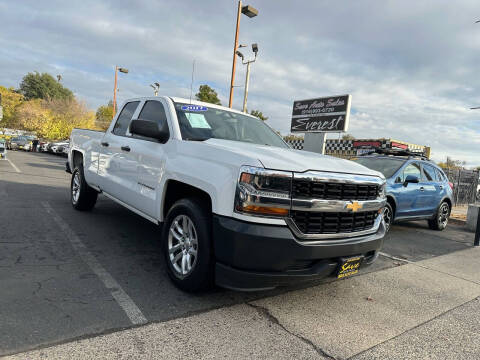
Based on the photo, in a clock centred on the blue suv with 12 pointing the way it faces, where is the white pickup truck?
The white pickup truck is roughly at 11 o'clock from the blue suv.

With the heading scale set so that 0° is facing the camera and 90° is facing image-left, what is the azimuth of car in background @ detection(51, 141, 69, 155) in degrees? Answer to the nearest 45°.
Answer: approximately 45°

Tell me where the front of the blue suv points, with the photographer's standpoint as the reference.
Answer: facing the viewer and to the left of the viewer

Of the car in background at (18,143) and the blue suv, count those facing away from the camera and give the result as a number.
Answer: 0

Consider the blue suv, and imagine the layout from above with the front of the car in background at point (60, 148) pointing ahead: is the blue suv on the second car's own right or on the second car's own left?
on the second car's own left

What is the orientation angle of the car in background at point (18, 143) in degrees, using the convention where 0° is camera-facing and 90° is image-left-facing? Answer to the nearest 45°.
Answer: approximately 45°

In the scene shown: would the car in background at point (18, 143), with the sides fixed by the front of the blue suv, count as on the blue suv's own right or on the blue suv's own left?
on the blue suv's own right

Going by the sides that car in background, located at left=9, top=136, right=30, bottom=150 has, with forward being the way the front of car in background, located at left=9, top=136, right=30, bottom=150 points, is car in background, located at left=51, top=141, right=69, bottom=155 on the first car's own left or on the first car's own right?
on the first car's own left

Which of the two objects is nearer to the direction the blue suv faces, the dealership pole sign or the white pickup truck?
the white pickup truck

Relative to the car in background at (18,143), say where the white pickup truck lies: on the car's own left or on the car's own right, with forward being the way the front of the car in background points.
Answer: on the car's own left

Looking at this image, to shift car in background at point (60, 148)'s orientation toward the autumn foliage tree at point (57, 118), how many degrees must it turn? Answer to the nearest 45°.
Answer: approximately 135° to its right

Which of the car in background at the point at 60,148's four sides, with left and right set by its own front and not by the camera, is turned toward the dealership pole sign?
left
